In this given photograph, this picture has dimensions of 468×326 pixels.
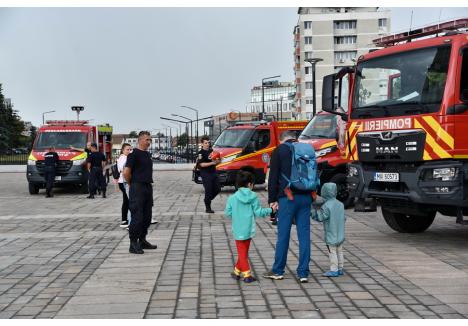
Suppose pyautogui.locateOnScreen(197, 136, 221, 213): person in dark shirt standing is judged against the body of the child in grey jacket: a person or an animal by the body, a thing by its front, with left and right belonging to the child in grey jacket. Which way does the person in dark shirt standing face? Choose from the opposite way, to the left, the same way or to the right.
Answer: the opposite way

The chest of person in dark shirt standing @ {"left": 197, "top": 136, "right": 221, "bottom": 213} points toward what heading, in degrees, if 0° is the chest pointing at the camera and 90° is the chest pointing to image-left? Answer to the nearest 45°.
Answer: approximately 315°

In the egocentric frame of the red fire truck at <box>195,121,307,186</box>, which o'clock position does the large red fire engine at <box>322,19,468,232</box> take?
The large red fire engine is roughly at 10 o'clock from the red fire truck.

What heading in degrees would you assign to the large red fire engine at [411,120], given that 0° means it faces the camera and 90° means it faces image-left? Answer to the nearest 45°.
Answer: approximately 45°

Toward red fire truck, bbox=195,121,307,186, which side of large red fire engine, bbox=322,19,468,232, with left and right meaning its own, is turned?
right

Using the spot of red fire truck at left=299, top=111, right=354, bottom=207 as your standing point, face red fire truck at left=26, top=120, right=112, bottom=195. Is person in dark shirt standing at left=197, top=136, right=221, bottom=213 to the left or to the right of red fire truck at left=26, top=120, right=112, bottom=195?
left
